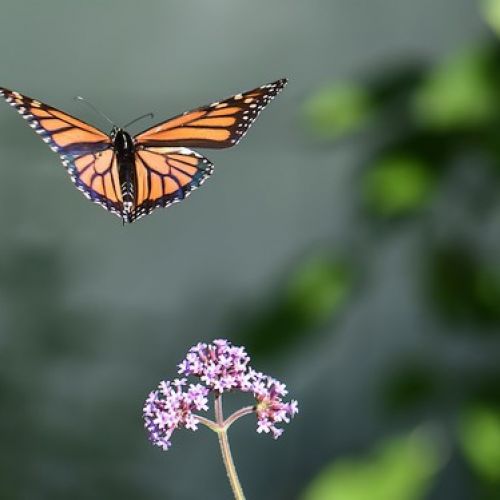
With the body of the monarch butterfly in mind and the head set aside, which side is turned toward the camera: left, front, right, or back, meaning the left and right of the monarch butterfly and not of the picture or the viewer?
back
